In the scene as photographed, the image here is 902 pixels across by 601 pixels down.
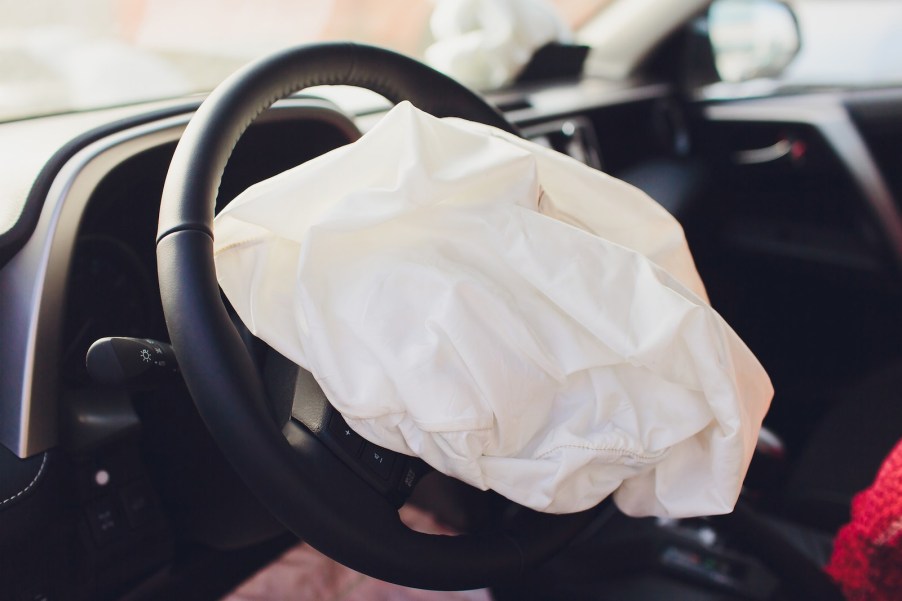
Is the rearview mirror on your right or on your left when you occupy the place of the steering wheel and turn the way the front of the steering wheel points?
on your left
